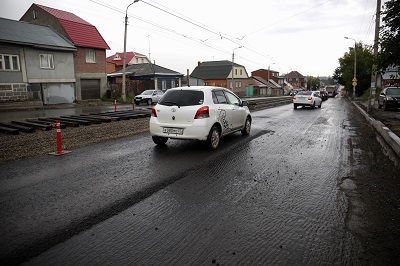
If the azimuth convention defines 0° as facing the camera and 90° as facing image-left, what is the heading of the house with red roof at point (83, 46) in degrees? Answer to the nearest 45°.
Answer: approximately 315°

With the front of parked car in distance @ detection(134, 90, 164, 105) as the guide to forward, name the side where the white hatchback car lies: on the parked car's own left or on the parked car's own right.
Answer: on the parked car's own left

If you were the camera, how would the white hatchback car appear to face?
facing away from the viewer and to the right of the viewer

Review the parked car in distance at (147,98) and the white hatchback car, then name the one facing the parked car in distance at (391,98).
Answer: the white hatchback car

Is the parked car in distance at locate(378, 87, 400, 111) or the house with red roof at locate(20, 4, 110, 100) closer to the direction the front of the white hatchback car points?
the parked car in distance

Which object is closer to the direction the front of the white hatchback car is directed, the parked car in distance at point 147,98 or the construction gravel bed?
the parked car in distance

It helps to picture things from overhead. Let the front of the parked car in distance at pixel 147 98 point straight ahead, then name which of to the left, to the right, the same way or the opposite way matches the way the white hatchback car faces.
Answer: the opposite way

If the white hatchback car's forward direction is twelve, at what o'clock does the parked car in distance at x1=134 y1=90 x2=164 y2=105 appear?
The parked car in distance is roughly at 10 o'clock from the white hatchback car.

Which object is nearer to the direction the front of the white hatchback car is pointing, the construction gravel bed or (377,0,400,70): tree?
the tree
